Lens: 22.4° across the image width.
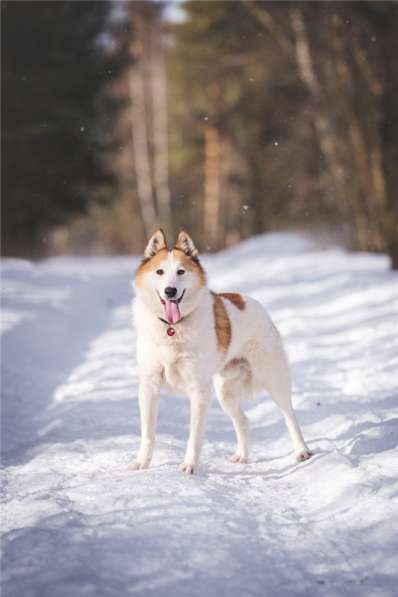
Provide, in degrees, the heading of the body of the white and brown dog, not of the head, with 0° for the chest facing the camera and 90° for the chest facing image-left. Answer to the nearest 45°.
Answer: approximately 45°

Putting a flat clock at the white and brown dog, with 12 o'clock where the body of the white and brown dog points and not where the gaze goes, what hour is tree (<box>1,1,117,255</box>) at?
The tree is roughly at 4 o'clock from the white and brown dog.
